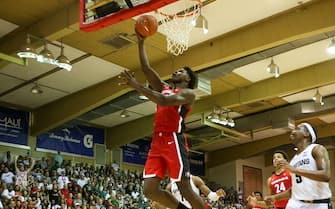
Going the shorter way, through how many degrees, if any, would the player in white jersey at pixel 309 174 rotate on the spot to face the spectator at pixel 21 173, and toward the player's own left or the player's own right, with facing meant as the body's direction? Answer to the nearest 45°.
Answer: approximately 90° to the player's own right

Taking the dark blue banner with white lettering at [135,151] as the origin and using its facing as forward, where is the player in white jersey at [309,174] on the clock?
The player in white jersey is roughly at 12 o'clock from the dark blue banner with white lettering.

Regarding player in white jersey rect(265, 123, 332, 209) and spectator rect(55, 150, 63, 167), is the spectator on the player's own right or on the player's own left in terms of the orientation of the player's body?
on the player's own right

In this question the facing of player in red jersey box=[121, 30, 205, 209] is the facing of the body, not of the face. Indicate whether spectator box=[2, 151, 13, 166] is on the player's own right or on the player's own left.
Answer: on the player's own right

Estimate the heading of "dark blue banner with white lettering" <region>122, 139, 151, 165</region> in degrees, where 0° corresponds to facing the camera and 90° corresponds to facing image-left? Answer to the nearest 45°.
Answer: approximately 0°

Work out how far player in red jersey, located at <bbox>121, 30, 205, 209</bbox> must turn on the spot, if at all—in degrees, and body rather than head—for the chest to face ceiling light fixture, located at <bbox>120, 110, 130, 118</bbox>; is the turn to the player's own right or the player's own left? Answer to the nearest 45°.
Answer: approximately 135° to the player's own right

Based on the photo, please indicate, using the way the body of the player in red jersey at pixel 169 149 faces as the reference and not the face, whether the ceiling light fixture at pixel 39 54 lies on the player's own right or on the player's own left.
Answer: on the player's own right

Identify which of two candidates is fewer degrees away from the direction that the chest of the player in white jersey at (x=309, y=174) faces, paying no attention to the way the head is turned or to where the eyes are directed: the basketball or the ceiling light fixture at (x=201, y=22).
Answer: the basketball
